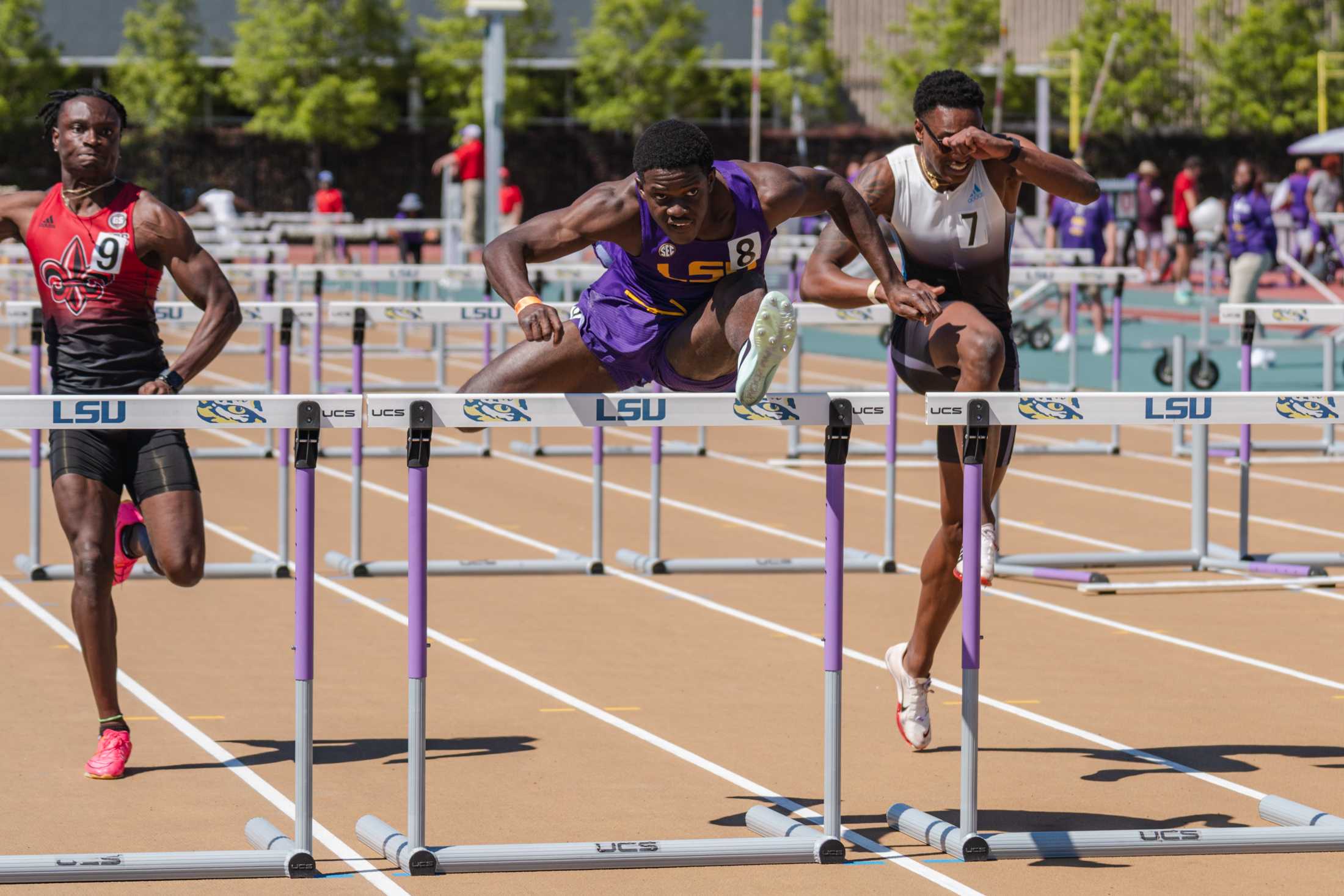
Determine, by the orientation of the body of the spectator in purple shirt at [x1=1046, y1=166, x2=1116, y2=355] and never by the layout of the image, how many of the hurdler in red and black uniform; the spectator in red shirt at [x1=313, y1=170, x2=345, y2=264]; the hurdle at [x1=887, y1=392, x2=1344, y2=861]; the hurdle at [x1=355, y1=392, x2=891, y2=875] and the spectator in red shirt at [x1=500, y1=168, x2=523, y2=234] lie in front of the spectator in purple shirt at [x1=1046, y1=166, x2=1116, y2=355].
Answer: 3

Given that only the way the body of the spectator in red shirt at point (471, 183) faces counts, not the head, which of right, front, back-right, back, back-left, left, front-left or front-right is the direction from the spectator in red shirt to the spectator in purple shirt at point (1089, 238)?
back-left

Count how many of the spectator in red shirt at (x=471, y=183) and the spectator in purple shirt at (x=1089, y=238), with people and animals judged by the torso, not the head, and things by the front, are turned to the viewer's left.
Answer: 1

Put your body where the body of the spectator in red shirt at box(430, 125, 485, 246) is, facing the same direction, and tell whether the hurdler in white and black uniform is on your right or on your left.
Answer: on your left

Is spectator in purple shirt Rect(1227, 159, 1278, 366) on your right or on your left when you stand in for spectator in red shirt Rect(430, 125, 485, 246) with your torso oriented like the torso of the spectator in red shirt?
on your left

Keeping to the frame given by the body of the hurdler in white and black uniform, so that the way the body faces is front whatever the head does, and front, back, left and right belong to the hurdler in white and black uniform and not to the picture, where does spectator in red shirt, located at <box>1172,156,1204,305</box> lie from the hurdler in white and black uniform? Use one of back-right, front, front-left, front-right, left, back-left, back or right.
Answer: back

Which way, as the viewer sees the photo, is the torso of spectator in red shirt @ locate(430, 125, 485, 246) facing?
to the viewer's left

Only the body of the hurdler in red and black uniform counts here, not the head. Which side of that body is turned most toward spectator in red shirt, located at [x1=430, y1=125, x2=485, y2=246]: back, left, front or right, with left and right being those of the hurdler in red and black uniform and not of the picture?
back

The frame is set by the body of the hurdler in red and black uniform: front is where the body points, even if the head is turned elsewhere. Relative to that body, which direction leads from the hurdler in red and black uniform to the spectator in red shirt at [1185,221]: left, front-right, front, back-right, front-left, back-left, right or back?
back-left
